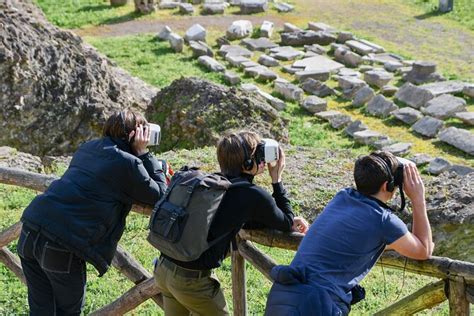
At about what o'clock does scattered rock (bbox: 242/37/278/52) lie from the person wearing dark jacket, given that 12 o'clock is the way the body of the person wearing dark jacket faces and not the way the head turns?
The scattered rock is roughly at 11 o'clock from the person wearing dark jacket.

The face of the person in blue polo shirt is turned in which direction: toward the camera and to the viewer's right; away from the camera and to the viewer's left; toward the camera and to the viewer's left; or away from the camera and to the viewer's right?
away from the camera and to the viewer's right

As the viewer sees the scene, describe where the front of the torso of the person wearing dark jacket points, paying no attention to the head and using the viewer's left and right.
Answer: facing away from the viewer and to the right of the viewer

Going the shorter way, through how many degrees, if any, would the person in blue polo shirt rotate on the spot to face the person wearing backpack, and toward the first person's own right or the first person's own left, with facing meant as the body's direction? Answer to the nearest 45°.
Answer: approximately 135° to the first person's own left

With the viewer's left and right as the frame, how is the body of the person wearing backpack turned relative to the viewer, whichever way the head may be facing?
facing away from the viewer and to the right of the viewer

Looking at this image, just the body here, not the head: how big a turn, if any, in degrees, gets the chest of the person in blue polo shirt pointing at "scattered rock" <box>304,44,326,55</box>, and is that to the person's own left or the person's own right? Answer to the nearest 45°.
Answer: approximately 45° to the person's own left

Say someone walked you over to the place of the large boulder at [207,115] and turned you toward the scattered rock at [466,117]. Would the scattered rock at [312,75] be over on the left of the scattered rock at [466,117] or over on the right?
left

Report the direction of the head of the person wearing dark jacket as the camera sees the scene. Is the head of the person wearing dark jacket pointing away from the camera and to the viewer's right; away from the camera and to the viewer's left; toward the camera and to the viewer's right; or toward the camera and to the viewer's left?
away from the camera and to the viewer's right

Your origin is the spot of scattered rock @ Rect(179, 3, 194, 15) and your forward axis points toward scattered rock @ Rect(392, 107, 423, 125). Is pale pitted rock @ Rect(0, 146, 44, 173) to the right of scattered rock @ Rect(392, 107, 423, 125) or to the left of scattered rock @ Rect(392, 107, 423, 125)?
right

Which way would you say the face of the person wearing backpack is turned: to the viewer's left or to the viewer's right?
to the viewer's right

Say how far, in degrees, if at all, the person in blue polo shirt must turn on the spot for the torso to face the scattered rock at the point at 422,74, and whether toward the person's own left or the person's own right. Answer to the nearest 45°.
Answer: approximately 45° to the person's own left
